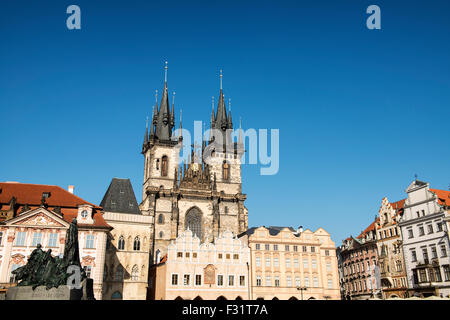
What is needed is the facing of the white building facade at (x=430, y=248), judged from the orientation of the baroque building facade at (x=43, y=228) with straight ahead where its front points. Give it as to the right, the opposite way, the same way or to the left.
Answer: to the right

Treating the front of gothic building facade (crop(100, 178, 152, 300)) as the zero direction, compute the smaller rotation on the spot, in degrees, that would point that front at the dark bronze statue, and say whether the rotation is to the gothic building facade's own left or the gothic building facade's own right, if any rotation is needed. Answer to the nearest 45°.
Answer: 0° — it already faces it

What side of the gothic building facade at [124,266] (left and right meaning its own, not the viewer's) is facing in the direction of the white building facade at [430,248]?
left

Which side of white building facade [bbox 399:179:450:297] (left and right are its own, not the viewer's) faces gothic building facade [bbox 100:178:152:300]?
front

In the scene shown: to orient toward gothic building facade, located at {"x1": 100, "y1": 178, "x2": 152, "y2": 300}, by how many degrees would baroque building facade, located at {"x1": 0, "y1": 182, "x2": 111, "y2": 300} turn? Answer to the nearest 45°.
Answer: approximately 135° to its left

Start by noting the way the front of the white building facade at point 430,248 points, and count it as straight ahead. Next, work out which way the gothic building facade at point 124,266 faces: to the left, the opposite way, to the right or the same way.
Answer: to the left

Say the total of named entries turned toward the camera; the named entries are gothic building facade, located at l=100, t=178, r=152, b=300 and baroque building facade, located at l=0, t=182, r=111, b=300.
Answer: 2

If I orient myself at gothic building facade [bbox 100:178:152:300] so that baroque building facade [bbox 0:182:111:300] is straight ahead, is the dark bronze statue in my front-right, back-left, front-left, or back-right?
front-left

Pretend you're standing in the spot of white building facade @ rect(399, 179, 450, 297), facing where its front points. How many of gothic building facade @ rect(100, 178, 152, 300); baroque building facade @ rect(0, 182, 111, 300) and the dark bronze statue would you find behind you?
0

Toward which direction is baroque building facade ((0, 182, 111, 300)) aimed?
toward the camera

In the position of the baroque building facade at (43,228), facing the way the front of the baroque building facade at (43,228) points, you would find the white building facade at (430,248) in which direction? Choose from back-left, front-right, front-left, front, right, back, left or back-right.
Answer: left

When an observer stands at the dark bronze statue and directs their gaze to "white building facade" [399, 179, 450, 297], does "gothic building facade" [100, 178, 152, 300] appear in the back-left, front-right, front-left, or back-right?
front-left

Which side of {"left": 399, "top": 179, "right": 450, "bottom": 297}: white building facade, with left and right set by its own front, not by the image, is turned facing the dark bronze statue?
front

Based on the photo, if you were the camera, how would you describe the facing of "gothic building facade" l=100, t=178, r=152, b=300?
facing the viewer

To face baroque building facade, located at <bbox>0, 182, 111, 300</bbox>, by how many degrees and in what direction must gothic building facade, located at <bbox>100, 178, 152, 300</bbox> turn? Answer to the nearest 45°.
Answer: approximately 45° to its right

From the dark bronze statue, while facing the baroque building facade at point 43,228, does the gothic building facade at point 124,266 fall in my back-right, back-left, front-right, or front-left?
front-right

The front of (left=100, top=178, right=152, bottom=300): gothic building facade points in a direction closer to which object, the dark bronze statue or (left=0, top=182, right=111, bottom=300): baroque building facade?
the dark bronze statue

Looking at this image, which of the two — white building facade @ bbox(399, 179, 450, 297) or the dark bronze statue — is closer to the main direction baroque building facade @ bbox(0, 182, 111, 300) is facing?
the dark bronze statue

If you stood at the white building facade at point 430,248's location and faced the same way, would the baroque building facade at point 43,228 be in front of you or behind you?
in front
